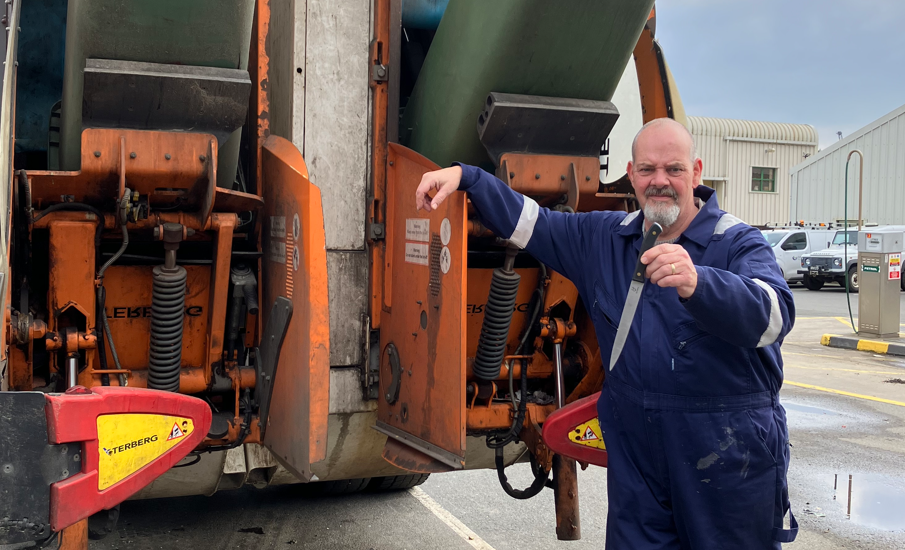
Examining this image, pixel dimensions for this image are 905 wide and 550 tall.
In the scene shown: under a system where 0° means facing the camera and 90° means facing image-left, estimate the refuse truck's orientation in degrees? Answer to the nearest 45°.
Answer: approximately 180°

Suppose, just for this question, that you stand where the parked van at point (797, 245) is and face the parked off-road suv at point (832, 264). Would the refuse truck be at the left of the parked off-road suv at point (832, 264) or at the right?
right

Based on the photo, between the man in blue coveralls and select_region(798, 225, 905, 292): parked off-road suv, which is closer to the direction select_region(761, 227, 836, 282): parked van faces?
the man in blue coveralls

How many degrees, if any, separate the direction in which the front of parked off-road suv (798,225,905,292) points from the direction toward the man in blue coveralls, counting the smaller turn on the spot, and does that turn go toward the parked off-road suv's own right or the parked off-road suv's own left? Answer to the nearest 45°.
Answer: approximately 45° to the parked off-road suv's own left

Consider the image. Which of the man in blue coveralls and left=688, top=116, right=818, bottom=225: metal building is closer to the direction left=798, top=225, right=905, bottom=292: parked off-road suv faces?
the man in blue coveralls

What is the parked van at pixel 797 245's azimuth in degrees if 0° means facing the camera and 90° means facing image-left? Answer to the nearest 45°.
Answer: approximately 45°

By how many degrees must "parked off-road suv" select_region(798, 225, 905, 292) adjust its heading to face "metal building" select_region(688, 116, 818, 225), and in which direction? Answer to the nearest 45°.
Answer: approximately 135° to its right

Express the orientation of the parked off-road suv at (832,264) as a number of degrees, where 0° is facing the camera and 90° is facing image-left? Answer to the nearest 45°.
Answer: approximately 45°
